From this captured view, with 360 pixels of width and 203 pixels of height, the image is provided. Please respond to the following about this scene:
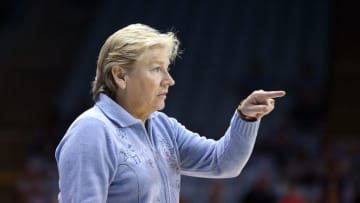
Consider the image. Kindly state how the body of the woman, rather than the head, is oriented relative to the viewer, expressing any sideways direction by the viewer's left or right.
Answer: facing the viewer and to the right of the viewer

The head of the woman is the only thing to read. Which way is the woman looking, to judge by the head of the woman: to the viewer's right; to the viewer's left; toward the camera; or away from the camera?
to the viewer's right
